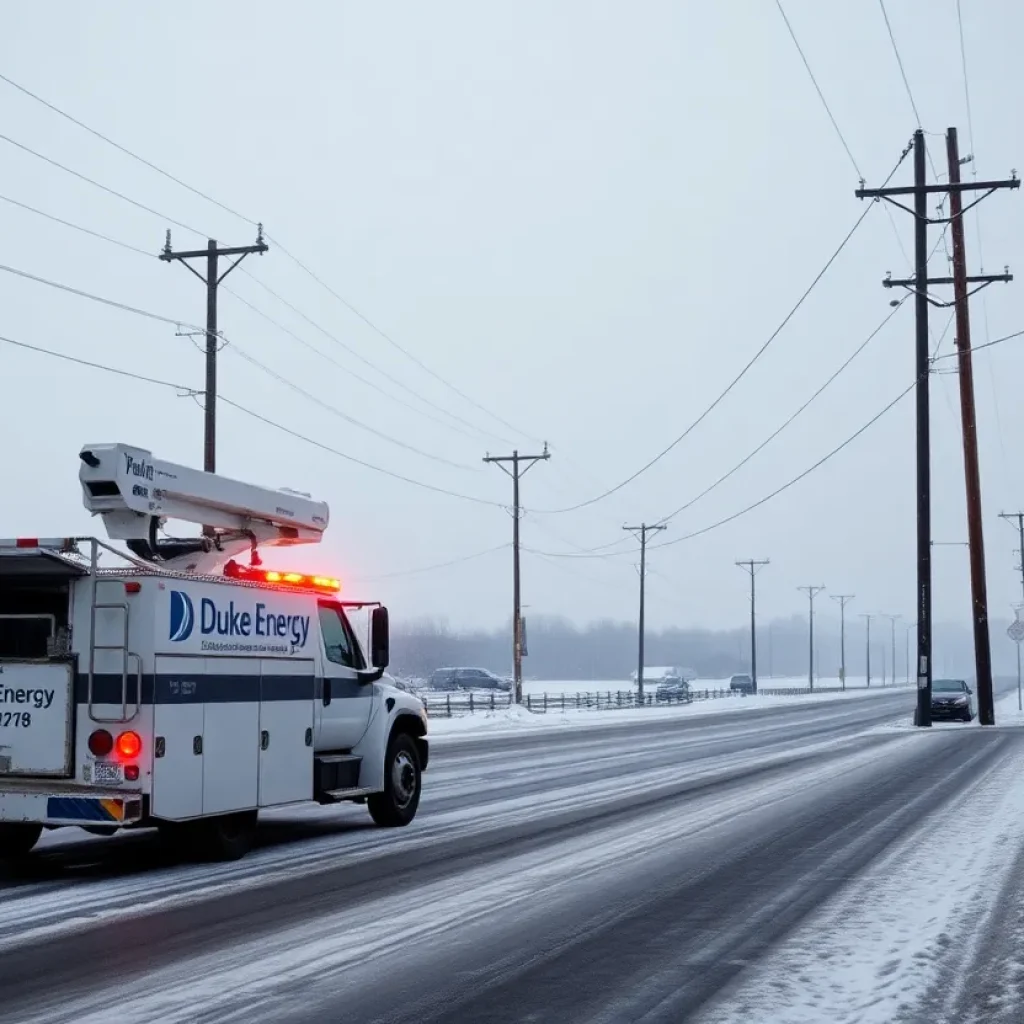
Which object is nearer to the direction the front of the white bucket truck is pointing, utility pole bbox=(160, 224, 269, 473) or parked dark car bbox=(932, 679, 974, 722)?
the parked dark car

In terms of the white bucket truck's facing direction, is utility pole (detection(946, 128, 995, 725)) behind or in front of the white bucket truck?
in front

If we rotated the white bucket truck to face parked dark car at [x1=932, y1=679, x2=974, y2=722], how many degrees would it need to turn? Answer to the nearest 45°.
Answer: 0° — it already faces it

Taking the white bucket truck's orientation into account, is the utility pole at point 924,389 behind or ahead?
ahead

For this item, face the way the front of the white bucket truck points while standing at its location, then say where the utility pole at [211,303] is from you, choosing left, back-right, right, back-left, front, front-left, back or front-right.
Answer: front-left

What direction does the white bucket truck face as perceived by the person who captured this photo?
facing away from the viewer and to the right of the viewer

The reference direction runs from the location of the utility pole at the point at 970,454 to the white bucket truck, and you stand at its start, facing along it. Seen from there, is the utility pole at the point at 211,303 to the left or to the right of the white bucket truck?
right
